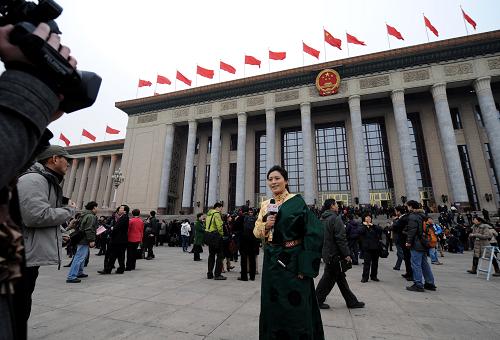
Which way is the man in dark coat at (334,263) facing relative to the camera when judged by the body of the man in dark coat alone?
to the viewer's right

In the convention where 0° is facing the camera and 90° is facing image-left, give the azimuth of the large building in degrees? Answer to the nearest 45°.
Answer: approximately 45°

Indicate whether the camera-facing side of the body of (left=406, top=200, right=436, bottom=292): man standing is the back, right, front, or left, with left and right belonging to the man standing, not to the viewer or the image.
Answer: left

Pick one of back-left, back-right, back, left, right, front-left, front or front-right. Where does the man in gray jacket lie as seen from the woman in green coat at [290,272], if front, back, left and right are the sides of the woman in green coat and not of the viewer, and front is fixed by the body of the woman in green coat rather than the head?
front-right

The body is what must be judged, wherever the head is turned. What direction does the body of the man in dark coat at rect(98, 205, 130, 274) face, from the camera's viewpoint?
to the viewer's left

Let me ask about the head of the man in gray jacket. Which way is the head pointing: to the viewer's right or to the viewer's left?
to the viewer's right

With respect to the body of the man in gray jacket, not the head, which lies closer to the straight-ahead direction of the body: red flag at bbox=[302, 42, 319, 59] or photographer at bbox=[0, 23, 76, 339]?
the red flag
